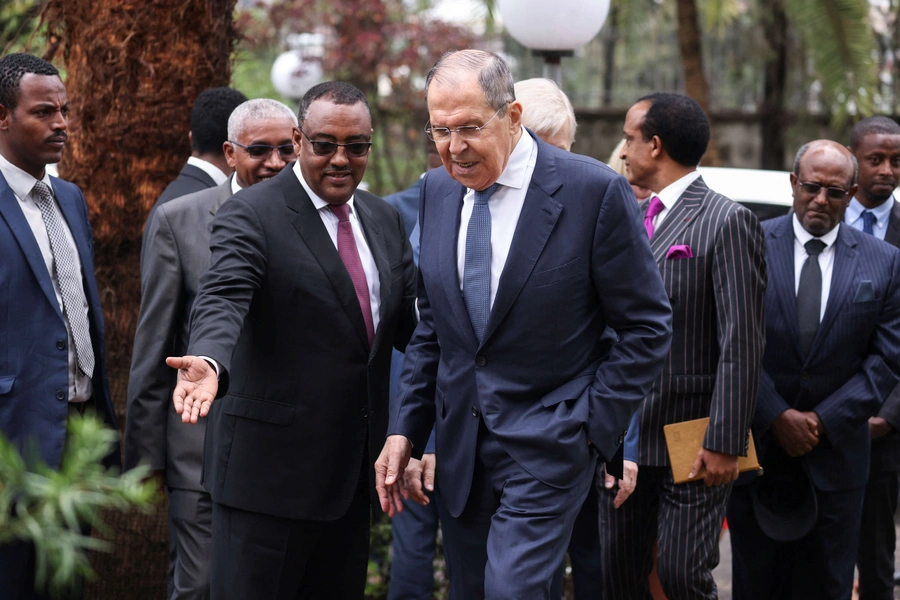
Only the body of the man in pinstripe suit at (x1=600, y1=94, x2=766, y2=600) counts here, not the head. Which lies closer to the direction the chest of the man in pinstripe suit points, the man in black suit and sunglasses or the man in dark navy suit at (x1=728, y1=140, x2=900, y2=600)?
the man in black suit and sunglasses

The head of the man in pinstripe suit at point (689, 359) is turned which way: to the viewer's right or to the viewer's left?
to the viewer's left

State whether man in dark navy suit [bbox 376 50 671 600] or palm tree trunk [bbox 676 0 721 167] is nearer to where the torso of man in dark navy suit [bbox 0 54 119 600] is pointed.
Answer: the man in dark navy suit

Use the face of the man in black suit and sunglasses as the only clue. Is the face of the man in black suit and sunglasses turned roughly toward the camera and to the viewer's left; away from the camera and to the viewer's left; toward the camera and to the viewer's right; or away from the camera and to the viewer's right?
toward the camera and to the viewer's right

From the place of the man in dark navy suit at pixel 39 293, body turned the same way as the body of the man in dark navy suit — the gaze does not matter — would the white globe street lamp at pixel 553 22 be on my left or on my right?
on my left

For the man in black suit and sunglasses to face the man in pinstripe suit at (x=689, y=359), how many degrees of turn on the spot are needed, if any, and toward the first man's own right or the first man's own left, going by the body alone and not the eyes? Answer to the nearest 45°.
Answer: approximately 45° to the first man's own left

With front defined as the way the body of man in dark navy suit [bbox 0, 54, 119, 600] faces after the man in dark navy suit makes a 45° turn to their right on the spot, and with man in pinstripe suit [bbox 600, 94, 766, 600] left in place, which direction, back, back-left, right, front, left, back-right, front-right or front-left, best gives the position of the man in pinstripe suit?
left
